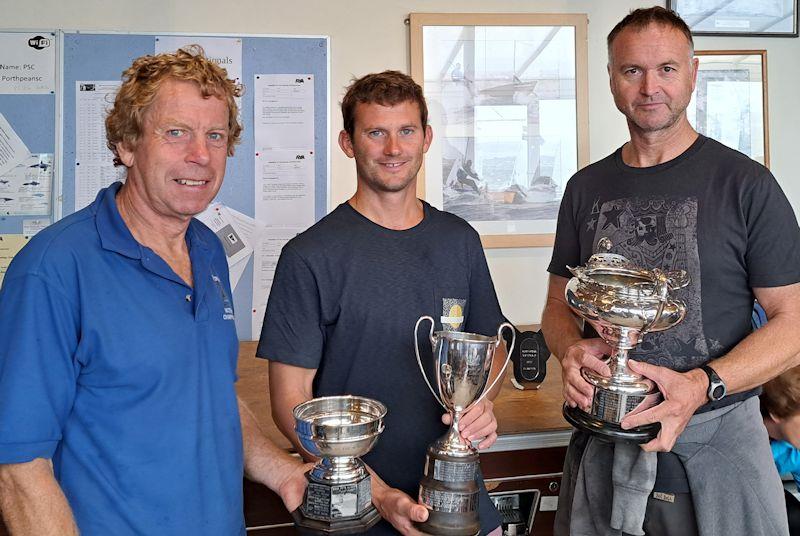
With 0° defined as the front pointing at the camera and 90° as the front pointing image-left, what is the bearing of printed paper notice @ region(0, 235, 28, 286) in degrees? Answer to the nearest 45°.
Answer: approximately 0°

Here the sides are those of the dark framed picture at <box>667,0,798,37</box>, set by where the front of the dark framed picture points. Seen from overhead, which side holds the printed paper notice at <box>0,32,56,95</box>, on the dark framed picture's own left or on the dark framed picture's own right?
on the dark framed picture's own right

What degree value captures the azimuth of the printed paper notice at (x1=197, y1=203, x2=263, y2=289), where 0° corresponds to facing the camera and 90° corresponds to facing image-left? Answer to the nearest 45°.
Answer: approximately 0°

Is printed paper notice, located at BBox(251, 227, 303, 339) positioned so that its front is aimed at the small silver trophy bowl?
yes
